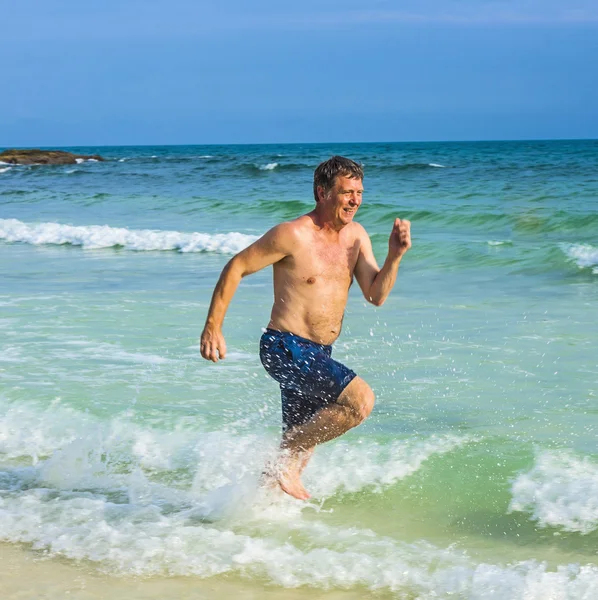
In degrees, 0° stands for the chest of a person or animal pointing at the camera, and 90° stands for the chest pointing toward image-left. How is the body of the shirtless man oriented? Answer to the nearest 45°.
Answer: approximately 315°
